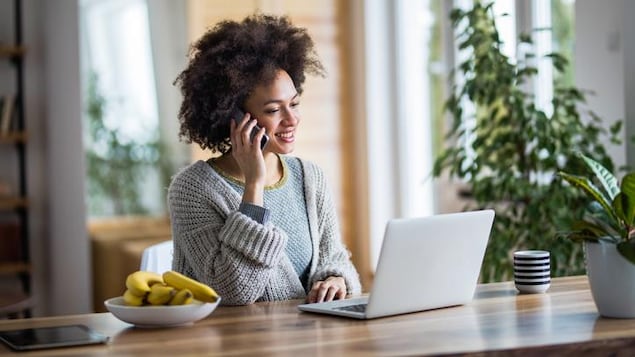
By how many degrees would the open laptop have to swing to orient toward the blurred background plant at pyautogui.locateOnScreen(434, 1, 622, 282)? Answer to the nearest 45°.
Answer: approximately 45° to its right

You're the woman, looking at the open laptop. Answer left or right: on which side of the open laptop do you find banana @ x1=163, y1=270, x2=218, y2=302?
right

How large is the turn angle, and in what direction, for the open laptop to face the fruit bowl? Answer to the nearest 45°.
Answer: approximately 45° to its left

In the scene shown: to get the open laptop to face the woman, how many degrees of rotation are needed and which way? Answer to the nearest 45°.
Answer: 0° — it already faces them

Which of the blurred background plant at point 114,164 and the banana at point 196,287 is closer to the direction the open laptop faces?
the blurred background plant

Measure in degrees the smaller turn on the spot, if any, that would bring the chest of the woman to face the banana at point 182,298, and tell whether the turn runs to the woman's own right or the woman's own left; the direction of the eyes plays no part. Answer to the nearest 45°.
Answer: approximately 45° to the woman's own right

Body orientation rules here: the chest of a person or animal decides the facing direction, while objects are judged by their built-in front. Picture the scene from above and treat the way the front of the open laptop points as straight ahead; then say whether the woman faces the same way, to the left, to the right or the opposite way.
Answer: the opposite way

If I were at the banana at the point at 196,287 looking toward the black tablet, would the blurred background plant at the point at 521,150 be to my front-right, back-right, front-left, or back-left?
back-right

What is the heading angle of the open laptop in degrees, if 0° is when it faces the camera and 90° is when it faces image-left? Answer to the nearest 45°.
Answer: approximately 135°

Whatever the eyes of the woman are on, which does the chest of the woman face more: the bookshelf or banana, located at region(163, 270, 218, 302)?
the banana

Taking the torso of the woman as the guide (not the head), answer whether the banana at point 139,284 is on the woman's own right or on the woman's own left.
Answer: on the woman's own right

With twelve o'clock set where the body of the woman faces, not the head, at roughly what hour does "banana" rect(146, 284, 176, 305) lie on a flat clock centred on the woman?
The banana is roughly at 2 o'clock from the woman.

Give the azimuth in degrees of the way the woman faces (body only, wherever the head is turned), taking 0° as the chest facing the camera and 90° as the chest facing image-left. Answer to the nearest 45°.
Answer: approximately 315°
